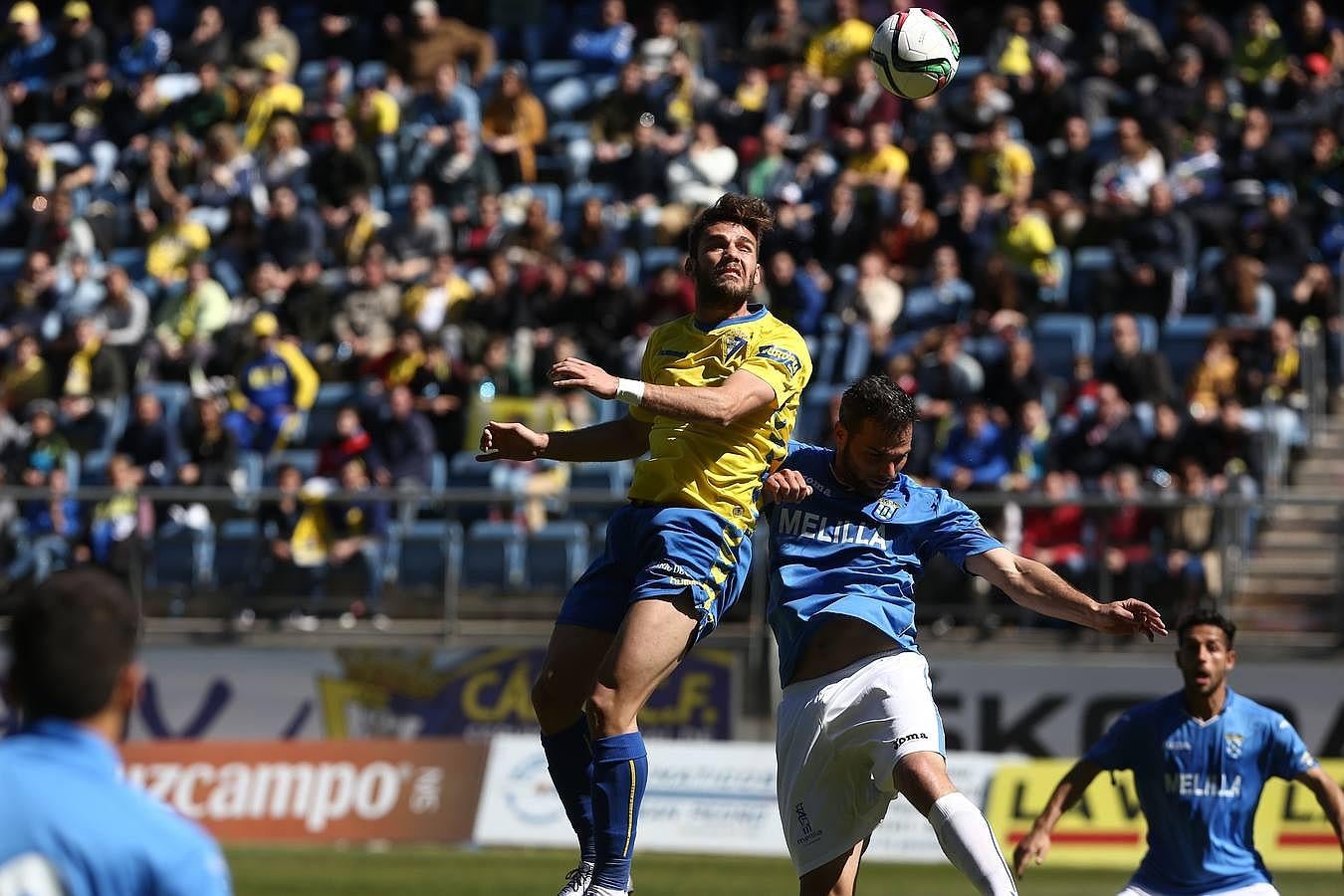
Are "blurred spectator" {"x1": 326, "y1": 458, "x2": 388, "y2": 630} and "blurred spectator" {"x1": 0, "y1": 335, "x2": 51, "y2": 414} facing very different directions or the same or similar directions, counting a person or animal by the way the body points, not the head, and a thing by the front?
same or similar directions

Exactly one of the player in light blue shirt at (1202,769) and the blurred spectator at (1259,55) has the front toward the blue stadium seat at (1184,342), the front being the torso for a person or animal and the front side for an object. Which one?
the blurred spectator

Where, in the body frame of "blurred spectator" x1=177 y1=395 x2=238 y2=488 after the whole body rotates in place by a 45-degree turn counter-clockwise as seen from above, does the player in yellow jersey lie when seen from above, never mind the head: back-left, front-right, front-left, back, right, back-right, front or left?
front-right

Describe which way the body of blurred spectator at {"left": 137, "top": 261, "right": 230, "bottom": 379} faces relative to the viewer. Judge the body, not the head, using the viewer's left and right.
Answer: facing the viewer and to the left of the viewer

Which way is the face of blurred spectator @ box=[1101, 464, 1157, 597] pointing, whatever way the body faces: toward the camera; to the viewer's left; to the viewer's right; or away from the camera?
toward the camera

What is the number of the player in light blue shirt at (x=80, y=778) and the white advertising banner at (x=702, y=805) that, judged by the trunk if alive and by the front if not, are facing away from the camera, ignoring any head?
1

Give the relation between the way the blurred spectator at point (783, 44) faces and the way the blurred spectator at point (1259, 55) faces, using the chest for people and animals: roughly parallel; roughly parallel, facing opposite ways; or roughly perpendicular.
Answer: roughly parallel

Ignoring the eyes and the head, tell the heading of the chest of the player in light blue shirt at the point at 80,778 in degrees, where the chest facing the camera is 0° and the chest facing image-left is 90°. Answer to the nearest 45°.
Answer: approximately 180°

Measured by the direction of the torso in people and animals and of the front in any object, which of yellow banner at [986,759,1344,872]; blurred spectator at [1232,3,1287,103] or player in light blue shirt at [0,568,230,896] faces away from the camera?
the player in light blue shirt

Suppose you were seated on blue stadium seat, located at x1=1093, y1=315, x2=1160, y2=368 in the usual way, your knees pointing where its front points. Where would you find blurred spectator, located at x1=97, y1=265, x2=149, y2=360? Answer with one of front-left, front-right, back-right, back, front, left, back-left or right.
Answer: right

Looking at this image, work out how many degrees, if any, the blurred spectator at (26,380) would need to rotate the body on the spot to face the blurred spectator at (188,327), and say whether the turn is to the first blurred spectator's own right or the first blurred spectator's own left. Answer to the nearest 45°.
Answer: approximately 90° to the first blurred spectator's own left

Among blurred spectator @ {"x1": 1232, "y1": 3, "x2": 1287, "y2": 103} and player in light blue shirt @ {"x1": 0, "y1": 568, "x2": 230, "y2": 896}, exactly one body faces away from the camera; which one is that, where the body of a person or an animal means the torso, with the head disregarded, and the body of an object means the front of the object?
the player in light blue shirt

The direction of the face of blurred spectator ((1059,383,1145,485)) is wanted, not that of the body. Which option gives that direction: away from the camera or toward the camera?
toward the camera

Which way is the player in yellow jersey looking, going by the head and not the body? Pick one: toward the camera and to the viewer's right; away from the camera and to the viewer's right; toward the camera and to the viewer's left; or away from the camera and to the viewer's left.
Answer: toward the camera and to the viewer's right

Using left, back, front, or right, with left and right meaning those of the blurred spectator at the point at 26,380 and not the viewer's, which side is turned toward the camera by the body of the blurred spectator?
front

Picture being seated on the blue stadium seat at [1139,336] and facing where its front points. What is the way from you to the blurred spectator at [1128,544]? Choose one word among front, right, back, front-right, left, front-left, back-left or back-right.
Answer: front

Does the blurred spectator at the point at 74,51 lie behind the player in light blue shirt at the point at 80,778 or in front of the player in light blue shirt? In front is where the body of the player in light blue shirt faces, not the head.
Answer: in front

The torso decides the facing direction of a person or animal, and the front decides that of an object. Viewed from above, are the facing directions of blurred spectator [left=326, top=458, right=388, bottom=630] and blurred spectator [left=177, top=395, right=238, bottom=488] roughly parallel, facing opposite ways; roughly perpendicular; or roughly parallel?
roughly parallel

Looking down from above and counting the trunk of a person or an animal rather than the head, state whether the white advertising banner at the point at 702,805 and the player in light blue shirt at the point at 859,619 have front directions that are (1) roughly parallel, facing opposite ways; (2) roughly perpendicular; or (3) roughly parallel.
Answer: roughly parallel

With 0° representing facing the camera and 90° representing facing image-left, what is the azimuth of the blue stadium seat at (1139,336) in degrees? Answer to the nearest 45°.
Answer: approximately 0°
